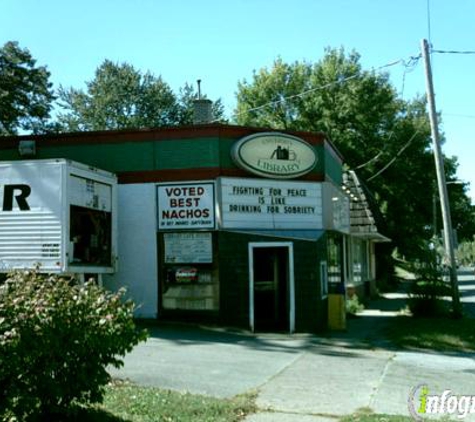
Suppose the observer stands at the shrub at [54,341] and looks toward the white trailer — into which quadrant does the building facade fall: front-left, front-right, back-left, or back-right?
front-right

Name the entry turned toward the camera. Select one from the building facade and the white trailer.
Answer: the building facade

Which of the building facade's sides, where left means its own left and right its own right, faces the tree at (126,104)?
back

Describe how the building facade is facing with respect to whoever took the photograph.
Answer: facing the viewer

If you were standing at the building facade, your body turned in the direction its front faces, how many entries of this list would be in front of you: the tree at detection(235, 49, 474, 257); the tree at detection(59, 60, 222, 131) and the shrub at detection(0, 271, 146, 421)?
1

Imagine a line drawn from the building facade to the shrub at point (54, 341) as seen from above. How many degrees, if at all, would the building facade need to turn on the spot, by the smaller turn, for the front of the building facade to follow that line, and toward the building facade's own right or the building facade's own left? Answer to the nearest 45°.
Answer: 0° — it already faces it

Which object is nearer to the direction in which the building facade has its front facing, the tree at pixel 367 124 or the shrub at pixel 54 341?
the shrub

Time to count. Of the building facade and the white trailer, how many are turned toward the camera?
1

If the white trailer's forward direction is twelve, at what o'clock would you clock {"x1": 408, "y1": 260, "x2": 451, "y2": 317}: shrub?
The shrub is roughly at 4 o'clock from the white trailer.

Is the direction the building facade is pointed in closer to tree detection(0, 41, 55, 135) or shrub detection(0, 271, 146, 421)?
the shrub

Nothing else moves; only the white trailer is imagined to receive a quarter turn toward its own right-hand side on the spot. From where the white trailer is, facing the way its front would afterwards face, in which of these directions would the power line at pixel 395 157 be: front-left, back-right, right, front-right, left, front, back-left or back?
front

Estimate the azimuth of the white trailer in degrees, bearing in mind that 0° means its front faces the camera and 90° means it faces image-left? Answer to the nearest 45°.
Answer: approximately 135°

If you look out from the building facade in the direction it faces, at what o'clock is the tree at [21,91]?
The tree is roughly at 5 o'clock from the building facade.

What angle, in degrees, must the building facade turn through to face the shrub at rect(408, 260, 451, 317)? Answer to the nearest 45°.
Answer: approximately 90° to its left

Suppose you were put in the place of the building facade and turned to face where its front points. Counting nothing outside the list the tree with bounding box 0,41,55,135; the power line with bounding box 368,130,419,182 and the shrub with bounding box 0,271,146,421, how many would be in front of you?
1

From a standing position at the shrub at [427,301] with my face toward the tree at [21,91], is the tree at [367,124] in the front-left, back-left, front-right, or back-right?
front-right
